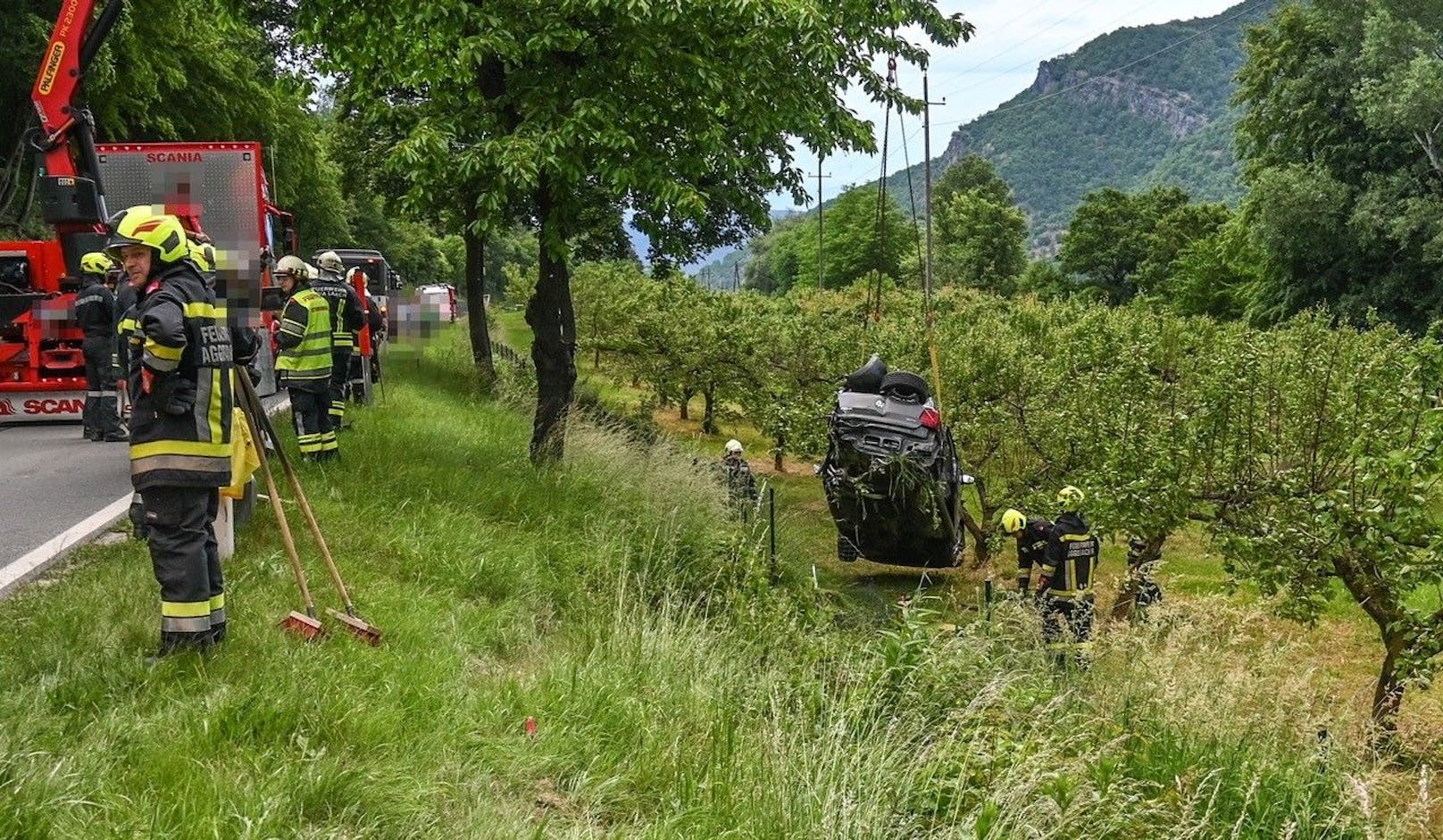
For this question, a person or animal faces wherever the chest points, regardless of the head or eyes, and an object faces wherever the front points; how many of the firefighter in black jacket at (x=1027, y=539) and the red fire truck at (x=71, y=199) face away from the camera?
1

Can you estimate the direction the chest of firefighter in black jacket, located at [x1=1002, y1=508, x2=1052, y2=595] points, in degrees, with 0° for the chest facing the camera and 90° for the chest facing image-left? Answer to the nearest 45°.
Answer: approximately 90°

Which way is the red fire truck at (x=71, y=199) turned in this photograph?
away from the camera
